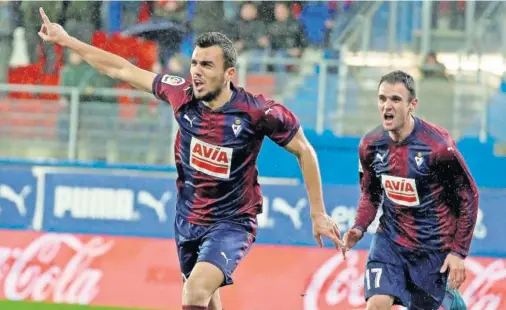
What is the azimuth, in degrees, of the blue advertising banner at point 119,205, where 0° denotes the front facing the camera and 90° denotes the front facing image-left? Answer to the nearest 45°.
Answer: approximately 0°

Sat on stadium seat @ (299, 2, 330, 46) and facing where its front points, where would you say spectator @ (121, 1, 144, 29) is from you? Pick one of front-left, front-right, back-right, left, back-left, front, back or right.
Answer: right

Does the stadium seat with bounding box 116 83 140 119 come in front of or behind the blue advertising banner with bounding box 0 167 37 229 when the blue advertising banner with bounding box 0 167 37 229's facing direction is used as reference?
behind

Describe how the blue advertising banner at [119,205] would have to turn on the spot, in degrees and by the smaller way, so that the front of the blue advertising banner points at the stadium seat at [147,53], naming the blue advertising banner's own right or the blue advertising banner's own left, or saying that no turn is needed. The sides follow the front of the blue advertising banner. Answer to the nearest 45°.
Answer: approximately 180°

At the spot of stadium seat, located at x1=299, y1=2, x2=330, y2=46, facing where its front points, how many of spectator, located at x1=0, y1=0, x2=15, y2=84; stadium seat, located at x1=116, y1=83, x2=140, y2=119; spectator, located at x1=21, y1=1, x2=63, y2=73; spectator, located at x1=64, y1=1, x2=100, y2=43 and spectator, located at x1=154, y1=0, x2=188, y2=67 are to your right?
5

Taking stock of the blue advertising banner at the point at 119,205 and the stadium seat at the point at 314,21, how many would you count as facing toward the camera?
2

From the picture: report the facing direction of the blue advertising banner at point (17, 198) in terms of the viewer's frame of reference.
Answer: facing the viewer

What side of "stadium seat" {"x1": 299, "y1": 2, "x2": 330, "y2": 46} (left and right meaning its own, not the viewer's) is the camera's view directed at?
front

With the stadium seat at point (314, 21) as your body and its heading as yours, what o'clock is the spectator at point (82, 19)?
The spectator is roughly at 3 o'clock from the stadium seat.

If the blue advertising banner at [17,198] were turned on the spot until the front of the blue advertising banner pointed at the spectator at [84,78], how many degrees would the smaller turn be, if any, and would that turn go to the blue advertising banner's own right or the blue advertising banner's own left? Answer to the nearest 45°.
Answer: approximately 180°

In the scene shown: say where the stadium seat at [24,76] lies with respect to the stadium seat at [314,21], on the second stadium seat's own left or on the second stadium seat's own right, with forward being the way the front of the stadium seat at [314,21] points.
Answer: on the second stadium seat's own right
